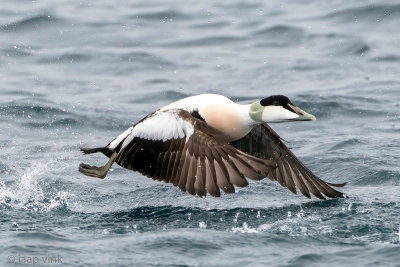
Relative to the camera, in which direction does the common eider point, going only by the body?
to the viewer's right
